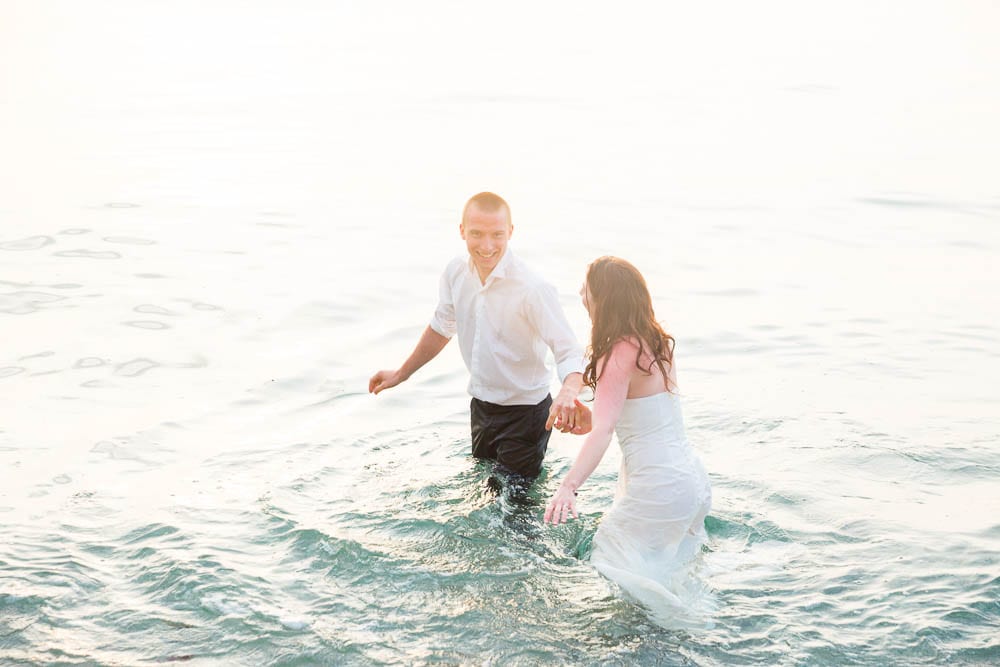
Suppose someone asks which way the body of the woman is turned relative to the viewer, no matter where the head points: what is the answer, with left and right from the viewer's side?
facing away from the viewer and to the left of the viewer

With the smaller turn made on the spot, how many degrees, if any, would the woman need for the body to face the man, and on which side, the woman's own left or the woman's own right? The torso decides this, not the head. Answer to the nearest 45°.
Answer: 0° — they already face them

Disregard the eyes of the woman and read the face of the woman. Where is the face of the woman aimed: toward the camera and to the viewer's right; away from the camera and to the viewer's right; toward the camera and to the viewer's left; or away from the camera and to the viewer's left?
away from the camera and to the viewer's left
